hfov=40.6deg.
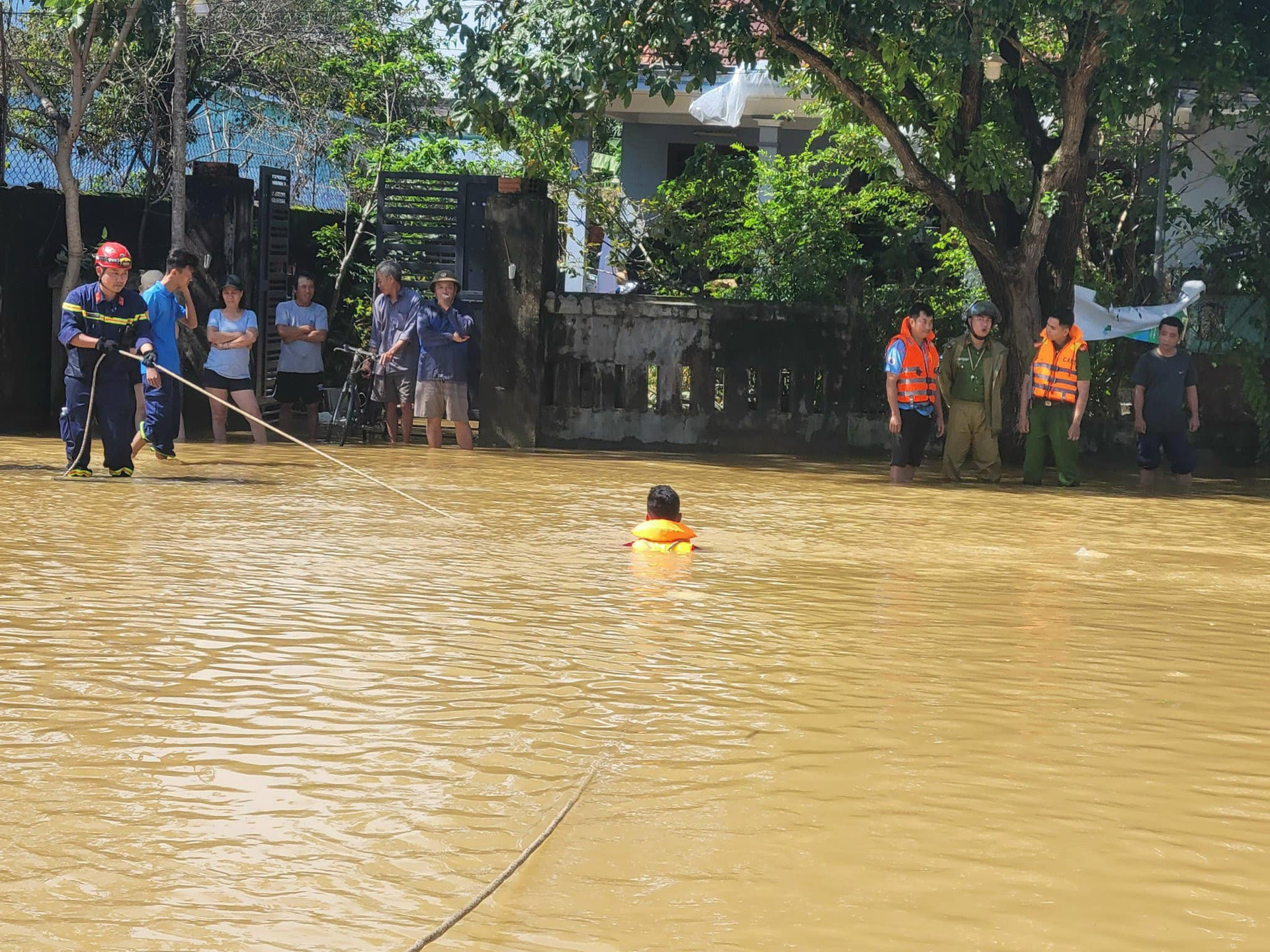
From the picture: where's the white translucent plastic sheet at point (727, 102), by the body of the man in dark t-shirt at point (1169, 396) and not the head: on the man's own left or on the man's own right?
on the man's own right

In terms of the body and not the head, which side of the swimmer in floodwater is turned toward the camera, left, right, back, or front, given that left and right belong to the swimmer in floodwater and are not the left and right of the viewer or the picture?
back

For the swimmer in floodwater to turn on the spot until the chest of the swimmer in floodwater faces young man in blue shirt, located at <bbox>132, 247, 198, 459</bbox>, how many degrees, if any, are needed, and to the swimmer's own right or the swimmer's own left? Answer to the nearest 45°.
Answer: approximately 45° to the swimmer's own left

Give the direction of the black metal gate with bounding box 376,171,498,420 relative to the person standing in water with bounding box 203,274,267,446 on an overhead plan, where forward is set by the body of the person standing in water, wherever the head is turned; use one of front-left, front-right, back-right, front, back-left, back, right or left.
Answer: back-left

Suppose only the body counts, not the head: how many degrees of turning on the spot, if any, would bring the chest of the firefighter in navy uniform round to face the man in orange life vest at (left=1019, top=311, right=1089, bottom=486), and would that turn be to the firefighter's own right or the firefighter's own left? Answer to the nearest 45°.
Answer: approximately 45° to the firefighter's own left

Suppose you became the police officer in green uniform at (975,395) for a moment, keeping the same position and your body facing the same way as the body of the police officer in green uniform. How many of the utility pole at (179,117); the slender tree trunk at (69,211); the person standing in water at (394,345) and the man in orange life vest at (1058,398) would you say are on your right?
3

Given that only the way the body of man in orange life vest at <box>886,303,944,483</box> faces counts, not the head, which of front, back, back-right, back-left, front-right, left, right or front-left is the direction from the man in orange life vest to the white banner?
left

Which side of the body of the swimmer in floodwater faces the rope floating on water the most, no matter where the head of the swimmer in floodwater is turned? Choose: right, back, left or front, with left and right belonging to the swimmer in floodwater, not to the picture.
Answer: back
